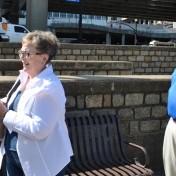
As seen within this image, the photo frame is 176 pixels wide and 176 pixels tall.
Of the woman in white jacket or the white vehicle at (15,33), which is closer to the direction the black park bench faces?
the woman in white jacket

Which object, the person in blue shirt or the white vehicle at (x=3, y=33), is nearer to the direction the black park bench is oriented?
the person in blue shirt

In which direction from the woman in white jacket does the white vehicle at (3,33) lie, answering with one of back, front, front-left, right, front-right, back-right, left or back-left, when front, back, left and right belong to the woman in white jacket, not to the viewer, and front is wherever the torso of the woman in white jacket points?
back-right
